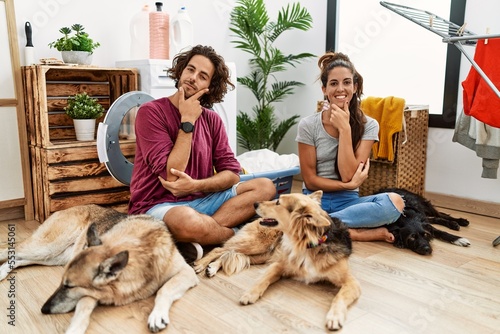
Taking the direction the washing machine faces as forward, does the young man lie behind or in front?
in front

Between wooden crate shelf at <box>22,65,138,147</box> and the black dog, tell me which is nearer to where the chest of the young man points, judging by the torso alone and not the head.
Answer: the black dog

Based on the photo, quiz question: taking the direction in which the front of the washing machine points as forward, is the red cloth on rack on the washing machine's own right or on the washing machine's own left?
on the washing machine's own left

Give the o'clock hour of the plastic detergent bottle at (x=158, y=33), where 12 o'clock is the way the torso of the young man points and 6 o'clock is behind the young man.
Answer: The plastic detergent bottle is roughly at 7 o'clock from the young man.

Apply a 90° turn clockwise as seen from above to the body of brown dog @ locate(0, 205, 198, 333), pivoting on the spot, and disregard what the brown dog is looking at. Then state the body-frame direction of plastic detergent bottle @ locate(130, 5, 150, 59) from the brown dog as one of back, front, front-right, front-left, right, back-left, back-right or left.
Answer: back-right

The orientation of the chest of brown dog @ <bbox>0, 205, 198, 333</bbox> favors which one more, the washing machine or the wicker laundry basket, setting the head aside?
the wicker laundry basket
